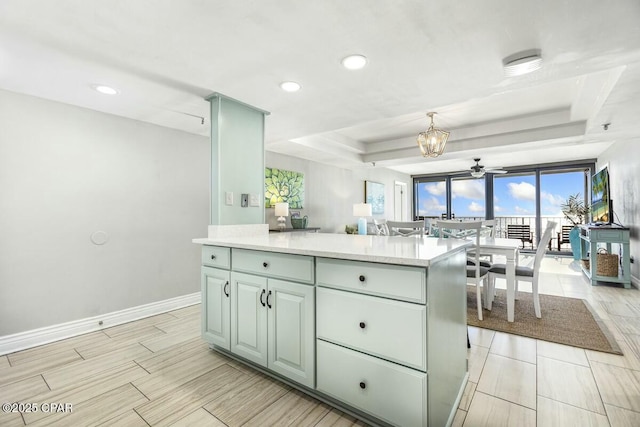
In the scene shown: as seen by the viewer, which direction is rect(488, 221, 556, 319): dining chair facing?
to the viewer's left

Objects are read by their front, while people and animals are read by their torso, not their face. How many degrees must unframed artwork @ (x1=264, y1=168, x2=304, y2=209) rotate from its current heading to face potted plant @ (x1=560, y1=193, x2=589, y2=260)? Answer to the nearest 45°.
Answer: approximately 45° to its left

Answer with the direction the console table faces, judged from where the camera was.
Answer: facing to the left of the viewer

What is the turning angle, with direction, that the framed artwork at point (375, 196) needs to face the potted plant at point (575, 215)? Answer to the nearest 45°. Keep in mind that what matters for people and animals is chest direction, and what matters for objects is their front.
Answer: approximately 45° to its left

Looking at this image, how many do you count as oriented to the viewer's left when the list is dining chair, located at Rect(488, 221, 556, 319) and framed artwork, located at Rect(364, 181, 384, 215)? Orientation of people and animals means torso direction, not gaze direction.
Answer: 1

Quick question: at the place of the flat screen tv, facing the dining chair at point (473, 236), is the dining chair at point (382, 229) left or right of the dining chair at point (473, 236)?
right

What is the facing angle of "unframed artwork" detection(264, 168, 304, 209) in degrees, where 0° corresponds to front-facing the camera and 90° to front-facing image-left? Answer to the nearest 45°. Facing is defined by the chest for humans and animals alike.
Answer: approximately 315°

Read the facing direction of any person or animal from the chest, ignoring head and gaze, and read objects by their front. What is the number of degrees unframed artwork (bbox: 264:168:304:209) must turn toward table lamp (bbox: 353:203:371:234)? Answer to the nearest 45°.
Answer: approximately 90° to its left

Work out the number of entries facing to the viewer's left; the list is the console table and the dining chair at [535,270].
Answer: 2

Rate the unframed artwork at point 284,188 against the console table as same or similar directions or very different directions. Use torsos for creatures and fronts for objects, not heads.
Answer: very different directions

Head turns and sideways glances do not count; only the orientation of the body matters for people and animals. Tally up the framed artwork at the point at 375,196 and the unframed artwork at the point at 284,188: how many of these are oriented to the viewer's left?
0
